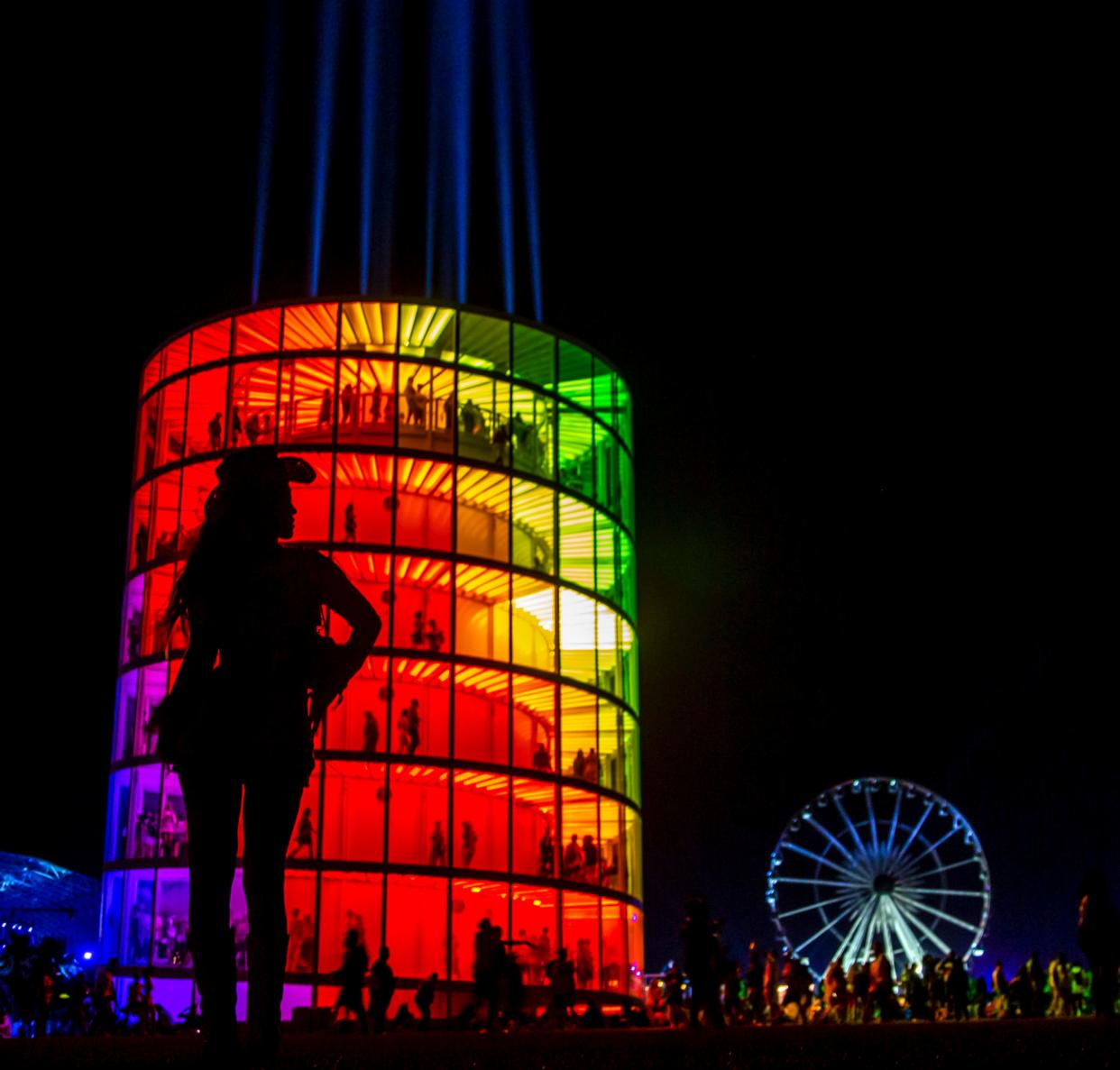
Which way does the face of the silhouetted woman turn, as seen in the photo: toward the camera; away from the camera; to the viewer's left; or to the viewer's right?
to the viewer's right

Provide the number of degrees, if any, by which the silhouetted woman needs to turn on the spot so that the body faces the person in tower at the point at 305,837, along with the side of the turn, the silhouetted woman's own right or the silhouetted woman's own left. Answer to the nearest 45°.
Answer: approximately 45° to the silhouetted woman's own left

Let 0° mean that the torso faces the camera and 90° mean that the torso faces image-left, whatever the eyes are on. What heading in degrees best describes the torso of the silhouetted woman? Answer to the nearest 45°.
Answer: approximately 225°

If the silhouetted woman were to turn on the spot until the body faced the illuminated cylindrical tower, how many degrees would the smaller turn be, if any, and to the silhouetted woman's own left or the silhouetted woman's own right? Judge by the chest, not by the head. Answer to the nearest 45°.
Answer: approximately 45° to the silhouetted woman's own left

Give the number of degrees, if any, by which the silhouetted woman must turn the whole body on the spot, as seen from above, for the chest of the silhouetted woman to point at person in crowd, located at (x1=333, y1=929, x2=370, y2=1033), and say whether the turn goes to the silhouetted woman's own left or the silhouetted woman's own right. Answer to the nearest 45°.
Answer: approximately 45° to the silhouetted woman's own left
